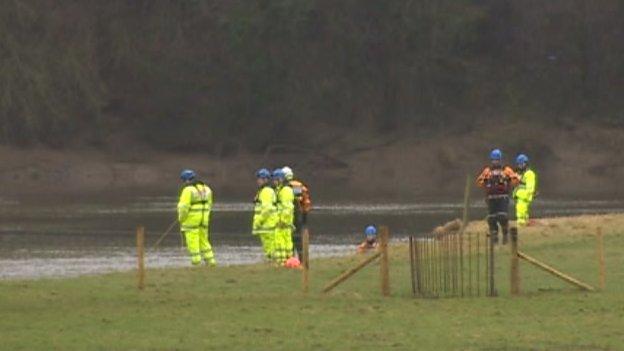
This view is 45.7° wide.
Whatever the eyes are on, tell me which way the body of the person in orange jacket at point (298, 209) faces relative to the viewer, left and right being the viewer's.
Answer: facing to the left of the viewer

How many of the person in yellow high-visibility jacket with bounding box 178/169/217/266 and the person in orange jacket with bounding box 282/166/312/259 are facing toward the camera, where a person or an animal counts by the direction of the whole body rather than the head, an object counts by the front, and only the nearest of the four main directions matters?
0

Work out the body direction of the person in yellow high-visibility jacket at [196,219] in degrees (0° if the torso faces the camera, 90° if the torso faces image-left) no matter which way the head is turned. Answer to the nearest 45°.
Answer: approximately 135°

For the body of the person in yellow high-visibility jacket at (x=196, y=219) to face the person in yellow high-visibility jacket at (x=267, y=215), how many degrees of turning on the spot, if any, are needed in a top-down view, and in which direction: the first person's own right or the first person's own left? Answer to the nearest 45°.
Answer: approximately 135° to the first person's own right

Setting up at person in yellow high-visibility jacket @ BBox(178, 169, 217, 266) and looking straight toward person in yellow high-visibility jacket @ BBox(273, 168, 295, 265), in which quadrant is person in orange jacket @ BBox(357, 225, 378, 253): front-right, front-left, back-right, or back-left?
front-left

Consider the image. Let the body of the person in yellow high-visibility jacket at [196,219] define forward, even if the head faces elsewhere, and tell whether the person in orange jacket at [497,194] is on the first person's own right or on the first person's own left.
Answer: on the first person's own right
